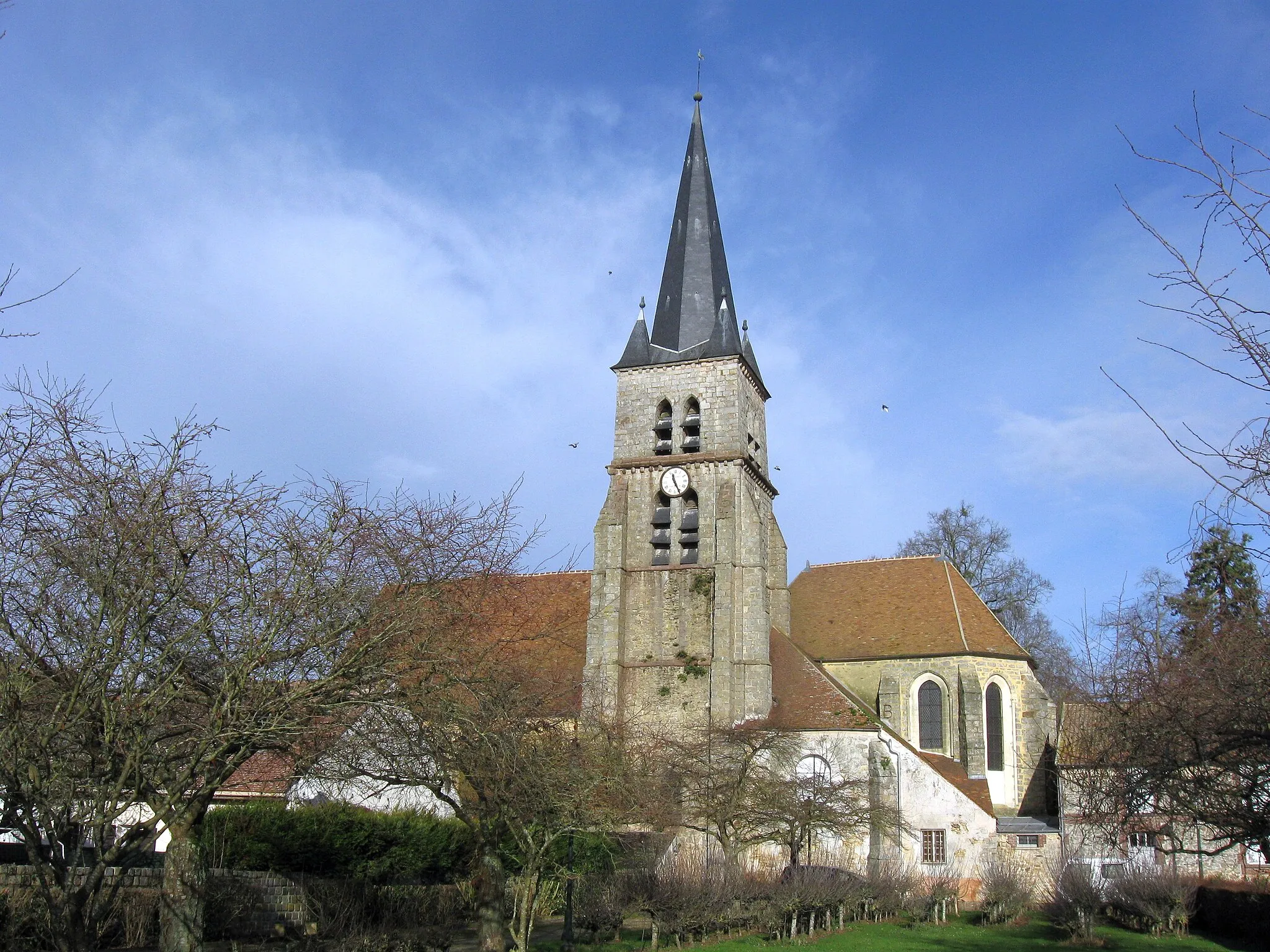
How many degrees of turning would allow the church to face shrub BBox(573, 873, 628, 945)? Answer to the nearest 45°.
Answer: approximately 90° to its left

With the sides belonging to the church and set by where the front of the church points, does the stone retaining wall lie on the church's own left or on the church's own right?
on the church's own left

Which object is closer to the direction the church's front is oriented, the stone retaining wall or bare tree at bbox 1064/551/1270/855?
the stone retaining wall

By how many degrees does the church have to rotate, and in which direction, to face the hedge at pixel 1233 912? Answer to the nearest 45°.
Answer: approximately 135° to its left

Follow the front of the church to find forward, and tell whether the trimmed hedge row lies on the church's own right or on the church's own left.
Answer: on the church's own left

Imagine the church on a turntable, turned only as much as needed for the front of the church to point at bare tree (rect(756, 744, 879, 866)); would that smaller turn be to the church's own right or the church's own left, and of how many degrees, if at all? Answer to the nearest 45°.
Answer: approximately 90° to the church's own left

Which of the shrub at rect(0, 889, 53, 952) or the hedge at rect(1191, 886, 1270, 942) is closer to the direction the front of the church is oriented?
the shrub

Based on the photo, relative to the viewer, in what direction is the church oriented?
to the viewer's left

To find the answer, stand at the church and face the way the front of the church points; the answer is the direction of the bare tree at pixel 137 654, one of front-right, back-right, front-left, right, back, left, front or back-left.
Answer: left

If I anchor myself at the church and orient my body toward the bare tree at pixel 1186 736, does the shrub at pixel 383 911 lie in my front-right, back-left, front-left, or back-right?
front-right

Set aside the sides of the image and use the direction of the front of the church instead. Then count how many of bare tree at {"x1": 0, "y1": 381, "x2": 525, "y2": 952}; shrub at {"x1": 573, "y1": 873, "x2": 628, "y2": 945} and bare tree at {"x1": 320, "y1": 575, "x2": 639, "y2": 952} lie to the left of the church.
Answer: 3

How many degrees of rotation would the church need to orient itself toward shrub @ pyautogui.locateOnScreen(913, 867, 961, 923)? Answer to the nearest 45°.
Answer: approximately 135° to its left
